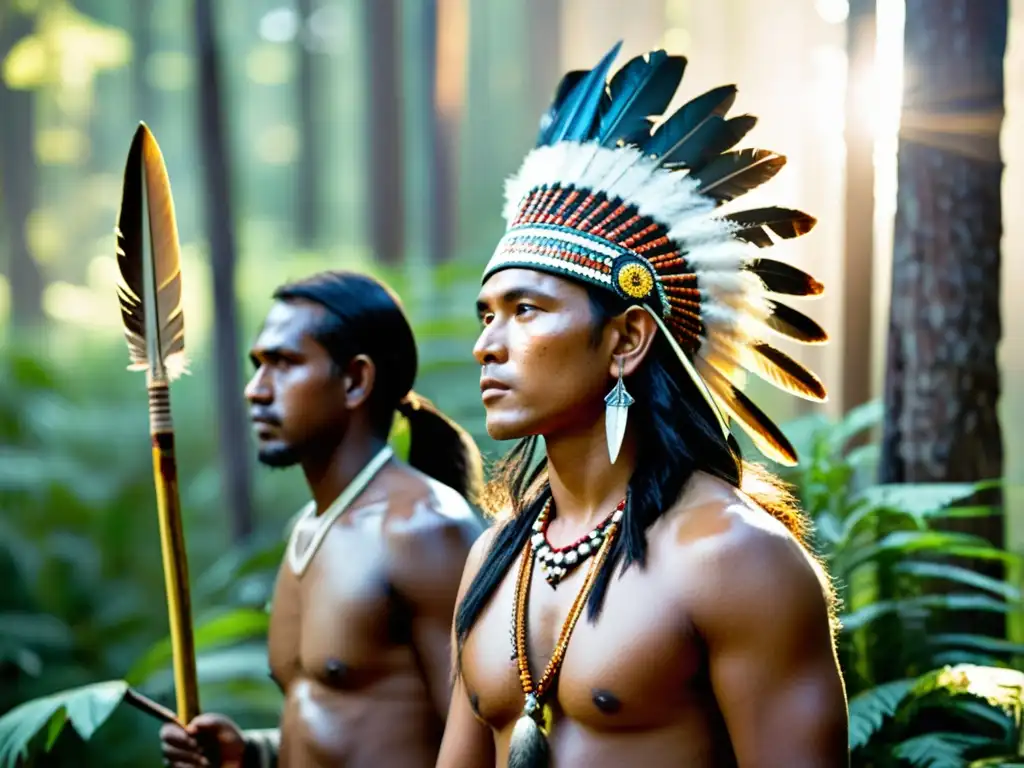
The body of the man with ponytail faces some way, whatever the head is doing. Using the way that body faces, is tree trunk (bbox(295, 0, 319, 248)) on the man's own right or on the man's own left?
on the man's own right

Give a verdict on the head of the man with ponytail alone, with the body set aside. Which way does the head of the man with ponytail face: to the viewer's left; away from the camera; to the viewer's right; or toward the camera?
to the viewer's left

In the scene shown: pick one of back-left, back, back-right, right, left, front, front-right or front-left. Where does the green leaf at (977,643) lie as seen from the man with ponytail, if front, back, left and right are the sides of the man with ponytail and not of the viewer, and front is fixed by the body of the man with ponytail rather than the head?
back-left

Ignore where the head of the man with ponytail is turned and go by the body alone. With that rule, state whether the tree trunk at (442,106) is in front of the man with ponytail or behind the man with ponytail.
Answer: behind

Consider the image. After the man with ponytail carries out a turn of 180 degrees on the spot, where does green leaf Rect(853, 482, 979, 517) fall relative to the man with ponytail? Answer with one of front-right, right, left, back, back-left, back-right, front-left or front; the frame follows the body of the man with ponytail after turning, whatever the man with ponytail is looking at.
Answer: front-right

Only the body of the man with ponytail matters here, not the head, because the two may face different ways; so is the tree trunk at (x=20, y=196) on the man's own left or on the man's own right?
on the man's own right

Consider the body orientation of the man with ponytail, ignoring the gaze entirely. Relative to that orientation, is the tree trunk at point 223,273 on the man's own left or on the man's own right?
on the man's own right

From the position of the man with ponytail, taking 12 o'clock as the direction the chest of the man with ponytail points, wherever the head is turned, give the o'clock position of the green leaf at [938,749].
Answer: The green leaf is roughly at 8 o'clock from the man with ponytail.

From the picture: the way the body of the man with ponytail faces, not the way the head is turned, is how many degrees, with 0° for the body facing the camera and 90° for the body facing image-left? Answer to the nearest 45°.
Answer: approximately 45°

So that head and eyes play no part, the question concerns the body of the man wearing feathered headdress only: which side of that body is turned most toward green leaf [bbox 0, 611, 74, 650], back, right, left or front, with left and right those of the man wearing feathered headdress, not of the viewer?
right

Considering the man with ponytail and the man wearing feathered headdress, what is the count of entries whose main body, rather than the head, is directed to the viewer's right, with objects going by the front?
0
